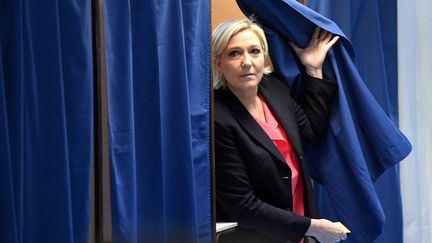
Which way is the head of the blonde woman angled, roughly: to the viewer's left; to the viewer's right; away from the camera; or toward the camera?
toward the camera

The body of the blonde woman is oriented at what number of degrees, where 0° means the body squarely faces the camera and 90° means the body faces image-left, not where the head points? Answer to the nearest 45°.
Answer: approximately 315°

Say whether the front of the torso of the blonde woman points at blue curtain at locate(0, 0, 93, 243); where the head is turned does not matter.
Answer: no
